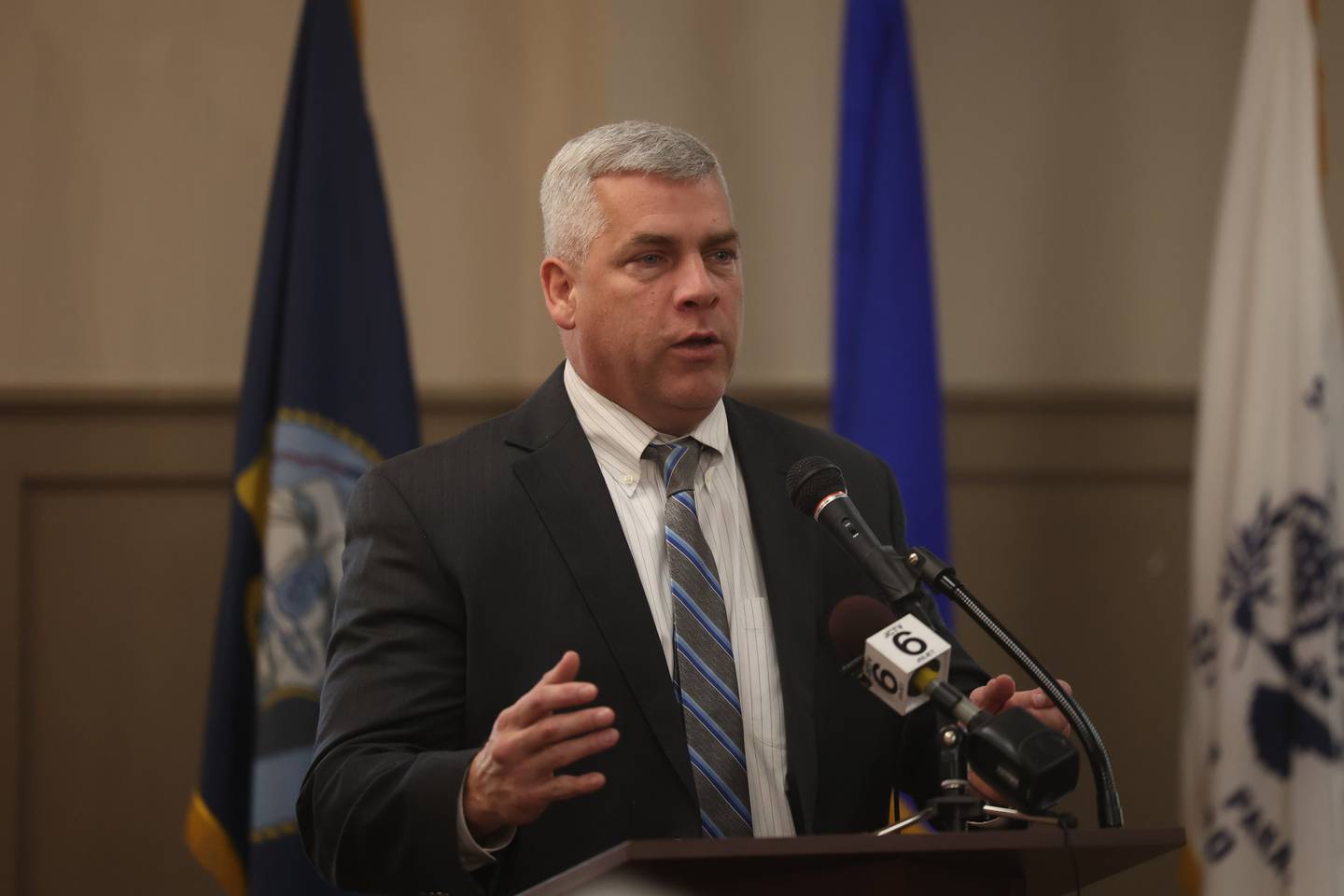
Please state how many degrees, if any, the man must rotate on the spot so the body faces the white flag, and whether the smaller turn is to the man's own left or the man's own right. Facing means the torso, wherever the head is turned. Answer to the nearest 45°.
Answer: approximately 90° to the man's own left

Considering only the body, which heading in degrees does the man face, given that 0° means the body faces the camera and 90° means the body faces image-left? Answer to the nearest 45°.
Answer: approximately 315°

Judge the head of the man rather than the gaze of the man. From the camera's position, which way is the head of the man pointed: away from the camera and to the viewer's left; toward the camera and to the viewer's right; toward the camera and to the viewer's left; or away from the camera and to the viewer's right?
toward the camera and to the viewer's right

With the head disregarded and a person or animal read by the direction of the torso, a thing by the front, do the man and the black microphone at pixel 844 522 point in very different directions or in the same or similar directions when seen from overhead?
very different directions

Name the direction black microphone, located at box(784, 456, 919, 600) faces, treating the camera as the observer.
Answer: facing away from the viewer and to the left of the viewer
